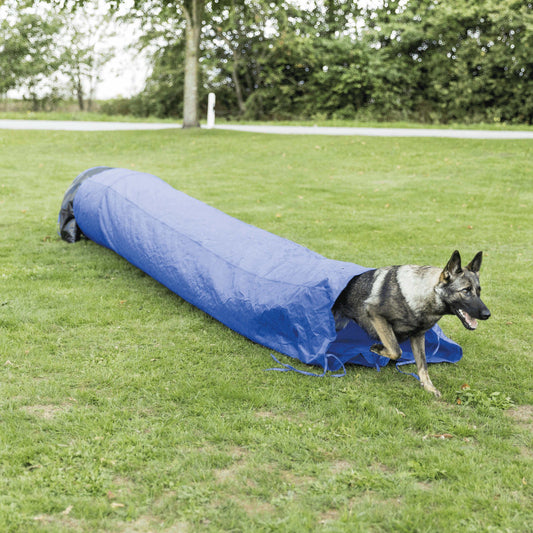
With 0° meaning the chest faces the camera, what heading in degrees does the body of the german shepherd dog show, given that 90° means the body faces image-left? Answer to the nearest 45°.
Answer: approximately 315°
